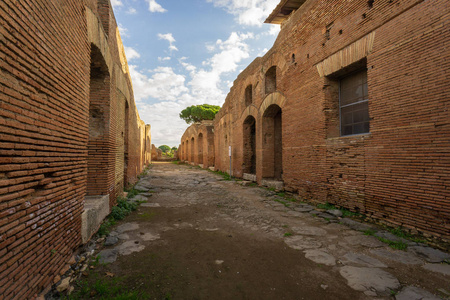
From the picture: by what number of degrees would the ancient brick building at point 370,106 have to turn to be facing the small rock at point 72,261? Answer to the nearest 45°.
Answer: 0° — it already faces it

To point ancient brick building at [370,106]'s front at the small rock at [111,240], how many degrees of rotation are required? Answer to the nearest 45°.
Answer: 0° — it already faces it

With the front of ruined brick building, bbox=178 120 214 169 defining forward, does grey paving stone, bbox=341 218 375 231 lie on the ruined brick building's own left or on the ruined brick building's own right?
on the ruined brick building's own left

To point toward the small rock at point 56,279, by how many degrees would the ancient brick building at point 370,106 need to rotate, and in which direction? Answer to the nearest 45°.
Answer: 0° — it already faces it

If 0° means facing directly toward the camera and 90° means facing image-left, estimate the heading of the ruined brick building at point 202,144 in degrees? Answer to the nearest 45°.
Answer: approximately 45°

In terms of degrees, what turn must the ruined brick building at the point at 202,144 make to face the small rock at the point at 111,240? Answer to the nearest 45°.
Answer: approximately 45° to its left

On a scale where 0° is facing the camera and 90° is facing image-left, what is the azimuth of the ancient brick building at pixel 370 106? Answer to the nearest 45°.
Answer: approximately 45°

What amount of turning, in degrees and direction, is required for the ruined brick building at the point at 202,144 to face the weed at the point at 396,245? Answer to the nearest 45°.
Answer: approximately 45° to its left

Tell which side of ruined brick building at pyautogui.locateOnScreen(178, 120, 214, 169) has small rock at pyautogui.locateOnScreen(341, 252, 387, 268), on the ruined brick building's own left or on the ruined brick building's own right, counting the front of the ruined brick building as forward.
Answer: on the ruined brick building's own left
